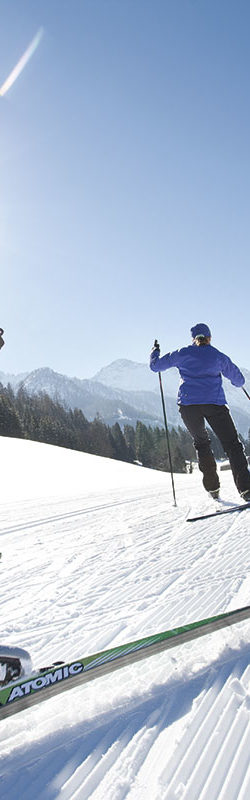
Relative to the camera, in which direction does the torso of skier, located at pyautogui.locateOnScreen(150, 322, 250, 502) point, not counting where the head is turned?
away from the camera

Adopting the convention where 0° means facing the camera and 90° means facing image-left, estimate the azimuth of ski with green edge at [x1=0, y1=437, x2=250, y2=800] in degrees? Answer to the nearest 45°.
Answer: approximately 225°

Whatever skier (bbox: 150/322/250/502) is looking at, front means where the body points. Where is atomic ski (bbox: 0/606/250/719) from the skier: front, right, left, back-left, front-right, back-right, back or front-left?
back

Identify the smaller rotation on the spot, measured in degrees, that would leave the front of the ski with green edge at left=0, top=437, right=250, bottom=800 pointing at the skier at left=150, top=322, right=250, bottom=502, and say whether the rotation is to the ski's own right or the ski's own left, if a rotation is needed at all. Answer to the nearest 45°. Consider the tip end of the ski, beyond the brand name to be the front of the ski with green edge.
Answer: approximately 45° to the ski's own left

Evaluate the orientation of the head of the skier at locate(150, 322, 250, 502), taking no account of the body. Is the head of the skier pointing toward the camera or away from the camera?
away from the camera
